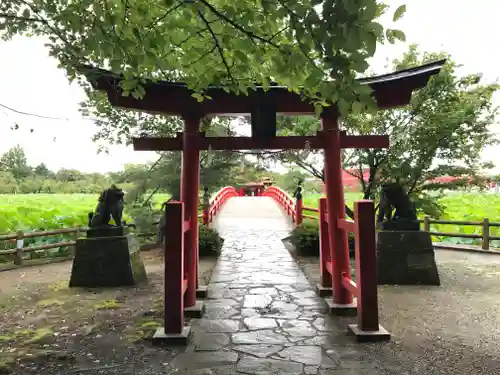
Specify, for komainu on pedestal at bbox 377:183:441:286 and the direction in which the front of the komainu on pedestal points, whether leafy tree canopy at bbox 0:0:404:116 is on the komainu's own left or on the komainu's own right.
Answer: on the komainu's own left

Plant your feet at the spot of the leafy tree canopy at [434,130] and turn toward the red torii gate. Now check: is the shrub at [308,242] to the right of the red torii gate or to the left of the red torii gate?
right

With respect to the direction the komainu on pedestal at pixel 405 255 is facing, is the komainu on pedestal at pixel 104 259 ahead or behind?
ahead

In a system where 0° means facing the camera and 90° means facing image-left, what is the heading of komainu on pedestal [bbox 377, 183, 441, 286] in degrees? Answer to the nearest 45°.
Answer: approximately 90°

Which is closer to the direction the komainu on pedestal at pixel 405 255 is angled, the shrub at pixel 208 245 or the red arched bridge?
the shrub

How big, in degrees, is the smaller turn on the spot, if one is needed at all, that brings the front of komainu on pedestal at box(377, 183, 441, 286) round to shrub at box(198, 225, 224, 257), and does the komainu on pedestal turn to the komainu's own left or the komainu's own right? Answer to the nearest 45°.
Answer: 0° — it already faces it
